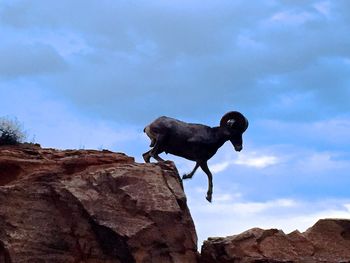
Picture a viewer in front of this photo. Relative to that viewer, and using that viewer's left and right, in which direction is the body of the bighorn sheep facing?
facing to the right of the viewer

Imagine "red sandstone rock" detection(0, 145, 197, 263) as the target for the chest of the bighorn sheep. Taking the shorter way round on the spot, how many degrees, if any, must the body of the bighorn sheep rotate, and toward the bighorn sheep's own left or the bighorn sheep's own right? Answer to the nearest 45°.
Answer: approximately 135° to the bighorn sheep's own right
